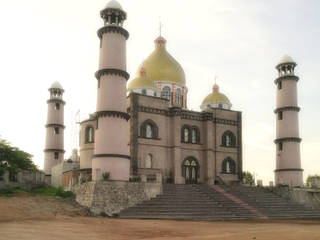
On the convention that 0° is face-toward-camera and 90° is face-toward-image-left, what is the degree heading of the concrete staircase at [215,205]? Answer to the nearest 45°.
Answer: approximately 0°

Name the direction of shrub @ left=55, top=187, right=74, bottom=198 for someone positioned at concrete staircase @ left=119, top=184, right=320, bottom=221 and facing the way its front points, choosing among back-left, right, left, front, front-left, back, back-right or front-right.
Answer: right

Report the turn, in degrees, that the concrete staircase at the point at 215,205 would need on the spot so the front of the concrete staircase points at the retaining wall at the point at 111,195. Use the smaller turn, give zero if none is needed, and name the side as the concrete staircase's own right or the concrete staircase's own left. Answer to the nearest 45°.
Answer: approximately 45° to the concrete staircase's own right

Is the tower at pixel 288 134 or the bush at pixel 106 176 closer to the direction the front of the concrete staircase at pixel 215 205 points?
the bush

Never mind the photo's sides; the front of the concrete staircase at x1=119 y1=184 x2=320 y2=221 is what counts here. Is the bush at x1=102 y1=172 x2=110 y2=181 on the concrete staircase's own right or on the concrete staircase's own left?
on the concrete staircase's own right

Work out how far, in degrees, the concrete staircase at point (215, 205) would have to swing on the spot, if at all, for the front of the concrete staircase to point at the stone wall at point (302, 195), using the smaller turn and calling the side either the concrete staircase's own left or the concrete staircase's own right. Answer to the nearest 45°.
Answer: approximately 135° to the concrete staircase's own left

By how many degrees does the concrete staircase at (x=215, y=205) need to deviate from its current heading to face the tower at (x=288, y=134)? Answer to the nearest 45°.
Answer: approximately 135° to its left
